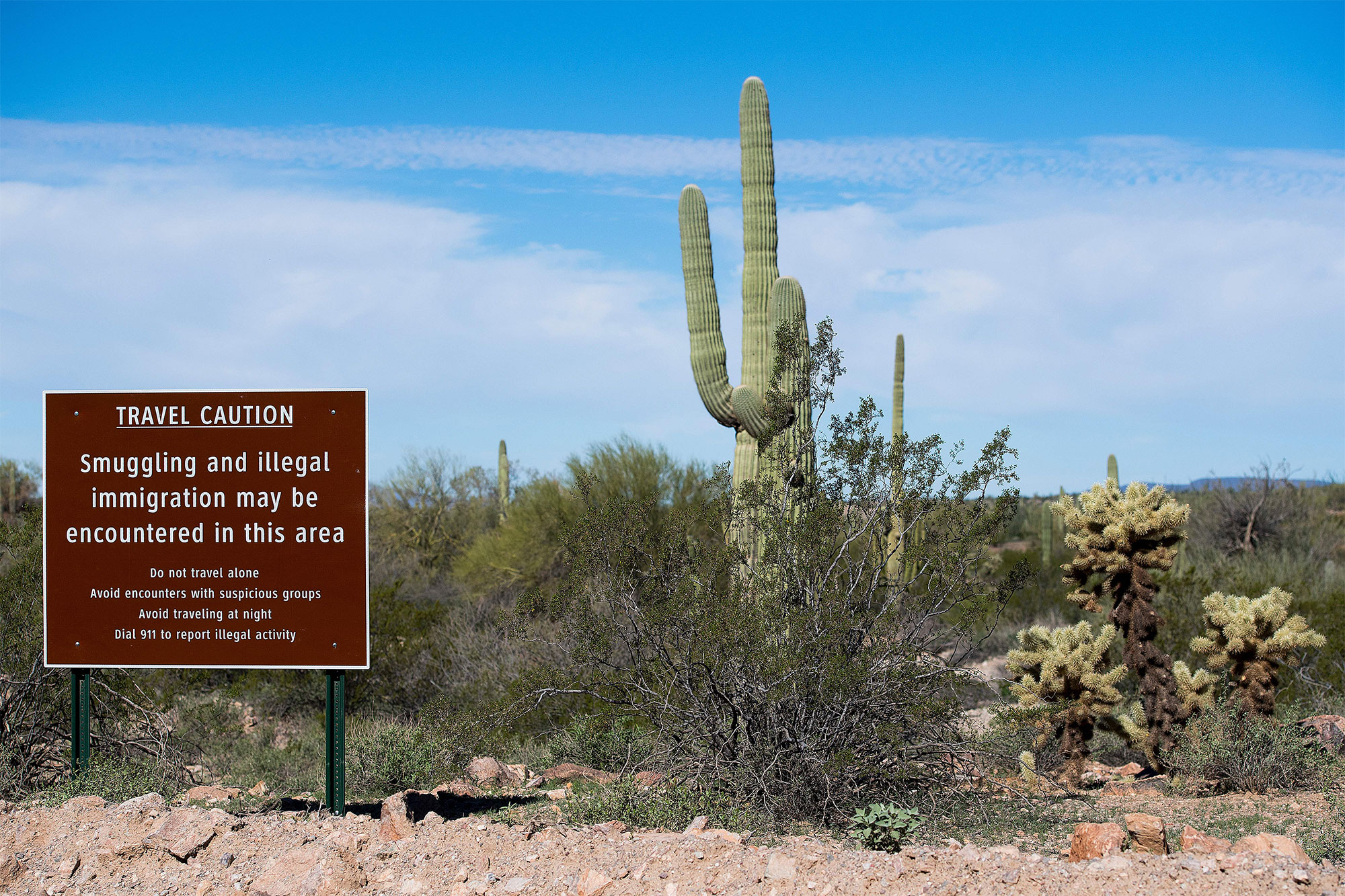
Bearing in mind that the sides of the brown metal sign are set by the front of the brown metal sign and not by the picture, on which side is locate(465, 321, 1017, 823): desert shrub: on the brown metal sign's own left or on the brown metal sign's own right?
on the brown metal sign's own left

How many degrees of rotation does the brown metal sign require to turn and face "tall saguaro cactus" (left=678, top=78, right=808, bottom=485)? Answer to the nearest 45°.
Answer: approximately 135° to its left

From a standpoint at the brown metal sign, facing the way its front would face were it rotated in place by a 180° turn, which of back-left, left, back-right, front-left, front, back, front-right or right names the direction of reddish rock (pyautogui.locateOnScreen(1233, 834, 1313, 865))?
back-right

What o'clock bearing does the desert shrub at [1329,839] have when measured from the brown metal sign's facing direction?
The desert shrub is roughly at 10 o'clock from the brown metal sign.

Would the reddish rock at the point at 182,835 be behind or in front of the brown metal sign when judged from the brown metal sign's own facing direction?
in front

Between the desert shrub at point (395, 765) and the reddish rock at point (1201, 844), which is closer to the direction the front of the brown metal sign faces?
the reddish rock

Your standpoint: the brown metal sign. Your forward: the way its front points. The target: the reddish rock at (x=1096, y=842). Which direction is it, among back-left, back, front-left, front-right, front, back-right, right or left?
front-left

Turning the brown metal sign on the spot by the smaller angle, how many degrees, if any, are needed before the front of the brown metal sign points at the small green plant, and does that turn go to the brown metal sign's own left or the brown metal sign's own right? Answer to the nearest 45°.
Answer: approximately 45° to the brown metal sign's own left

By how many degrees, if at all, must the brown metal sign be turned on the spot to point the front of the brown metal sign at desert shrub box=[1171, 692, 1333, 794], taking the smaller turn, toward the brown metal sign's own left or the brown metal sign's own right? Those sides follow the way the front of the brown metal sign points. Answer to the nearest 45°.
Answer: approximately 90° to the brown metal sign's own left

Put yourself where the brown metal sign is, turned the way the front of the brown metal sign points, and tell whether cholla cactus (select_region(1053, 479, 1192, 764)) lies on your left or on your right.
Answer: on your left

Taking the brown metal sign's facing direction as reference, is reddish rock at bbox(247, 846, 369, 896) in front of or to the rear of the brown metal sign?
in front

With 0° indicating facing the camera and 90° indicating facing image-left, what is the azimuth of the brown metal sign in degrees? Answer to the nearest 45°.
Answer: approximately 0°
